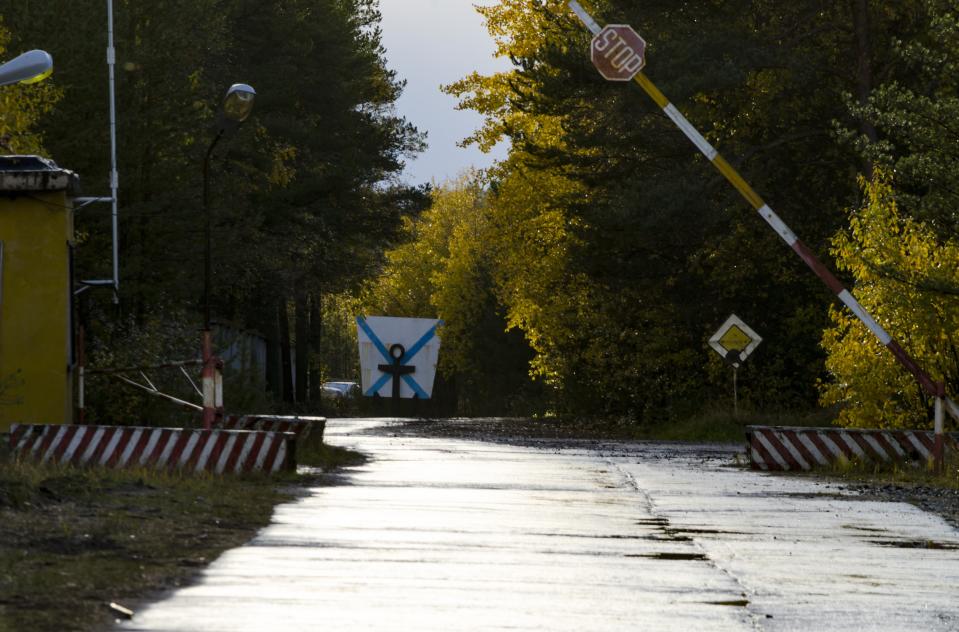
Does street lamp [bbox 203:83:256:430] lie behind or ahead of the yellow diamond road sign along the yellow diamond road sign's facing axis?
ahead

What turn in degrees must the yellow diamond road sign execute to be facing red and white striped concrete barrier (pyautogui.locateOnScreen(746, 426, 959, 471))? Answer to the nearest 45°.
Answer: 0° — it already faces it

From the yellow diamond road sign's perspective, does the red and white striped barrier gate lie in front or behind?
in front

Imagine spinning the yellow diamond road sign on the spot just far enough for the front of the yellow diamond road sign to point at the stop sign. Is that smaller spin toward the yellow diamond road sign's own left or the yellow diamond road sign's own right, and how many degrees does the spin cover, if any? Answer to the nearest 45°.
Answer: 0° — it already faces it

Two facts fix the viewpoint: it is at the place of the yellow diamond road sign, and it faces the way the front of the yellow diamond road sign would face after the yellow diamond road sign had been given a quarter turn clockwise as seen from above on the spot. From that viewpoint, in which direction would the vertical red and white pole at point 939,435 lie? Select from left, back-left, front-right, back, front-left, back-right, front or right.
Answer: left

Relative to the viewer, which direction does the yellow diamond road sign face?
toward the camera

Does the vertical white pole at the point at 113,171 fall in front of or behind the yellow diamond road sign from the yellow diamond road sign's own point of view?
in front
